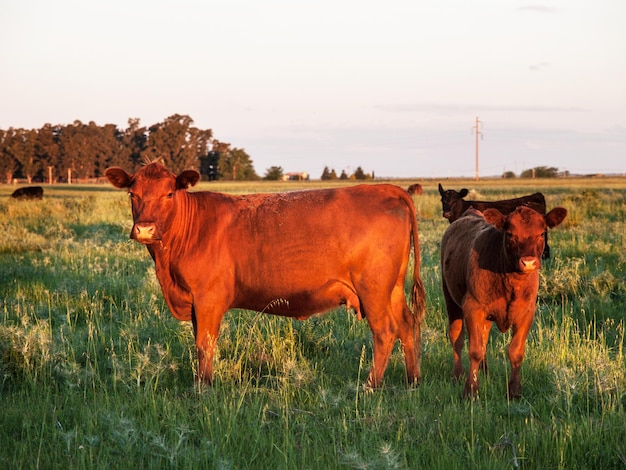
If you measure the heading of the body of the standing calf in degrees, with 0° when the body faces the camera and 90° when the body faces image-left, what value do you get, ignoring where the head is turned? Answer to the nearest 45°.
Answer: approximately 315°

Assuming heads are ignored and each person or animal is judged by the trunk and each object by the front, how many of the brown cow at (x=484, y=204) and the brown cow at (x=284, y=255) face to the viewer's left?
2

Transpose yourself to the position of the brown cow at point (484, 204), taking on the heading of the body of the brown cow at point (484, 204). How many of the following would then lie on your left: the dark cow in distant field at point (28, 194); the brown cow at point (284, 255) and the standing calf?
2

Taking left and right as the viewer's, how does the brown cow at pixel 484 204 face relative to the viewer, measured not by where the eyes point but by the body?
facing to the left of the viewer

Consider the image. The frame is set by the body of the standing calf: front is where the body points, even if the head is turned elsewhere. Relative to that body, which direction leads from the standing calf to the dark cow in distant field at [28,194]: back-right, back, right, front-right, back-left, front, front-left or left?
back

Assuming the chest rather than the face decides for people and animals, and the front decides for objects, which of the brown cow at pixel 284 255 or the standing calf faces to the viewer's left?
the brown cow

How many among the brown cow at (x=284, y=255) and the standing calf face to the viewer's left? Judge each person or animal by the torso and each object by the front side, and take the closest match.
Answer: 1

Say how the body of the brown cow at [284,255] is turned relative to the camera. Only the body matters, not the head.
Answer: to the viewer's left

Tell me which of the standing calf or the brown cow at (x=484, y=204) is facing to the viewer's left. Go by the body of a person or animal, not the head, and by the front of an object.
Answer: the brown cow

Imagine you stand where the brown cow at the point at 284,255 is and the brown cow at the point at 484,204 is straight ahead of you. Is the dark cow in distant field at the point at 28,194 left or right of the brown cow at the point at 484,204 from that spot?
left
